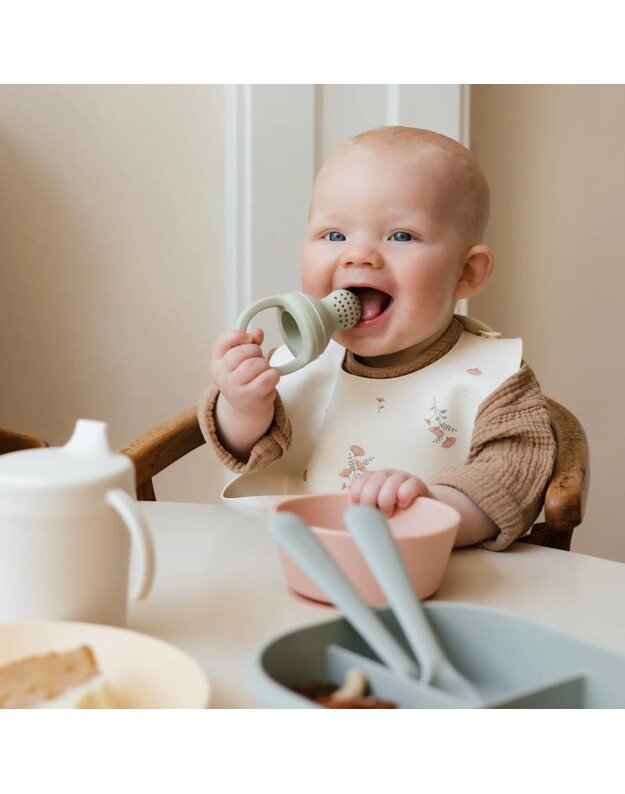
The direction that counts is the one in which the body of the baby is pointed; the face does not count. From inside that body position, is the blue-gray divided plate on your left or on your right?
on your left

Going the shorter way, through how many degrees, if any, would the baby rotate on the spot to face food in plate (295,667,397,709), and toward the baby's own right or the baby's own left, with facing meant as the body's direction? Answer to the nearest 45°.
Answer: approximately 45° to the baby's own left

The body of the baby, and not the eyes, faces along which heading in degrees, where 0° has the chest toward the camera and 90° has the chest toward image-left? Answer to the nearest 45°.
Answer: approximately 45°
